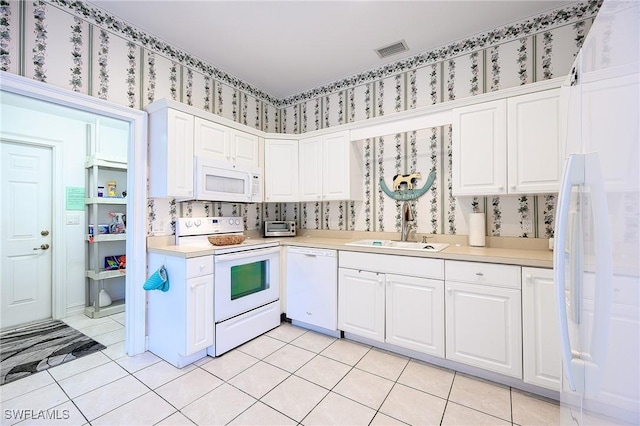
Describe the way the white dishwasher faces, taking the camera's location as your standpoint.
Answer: facing the viewer and to the left of the viewer

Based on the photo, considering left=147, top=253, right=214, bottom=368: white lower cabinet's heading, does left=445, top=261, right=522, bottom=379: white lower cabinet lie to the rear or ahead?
ahead

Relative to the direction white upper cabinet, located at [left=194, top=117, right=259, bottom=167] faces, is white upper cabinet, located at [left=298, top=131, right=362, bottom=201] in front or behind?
in front

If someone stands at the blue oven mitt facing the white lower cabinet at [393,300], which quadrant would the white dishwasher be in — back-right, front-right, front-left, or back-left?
front-left

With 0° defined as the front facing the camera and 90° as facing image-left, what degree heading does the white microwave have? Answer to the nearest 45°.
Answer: approximately 315°

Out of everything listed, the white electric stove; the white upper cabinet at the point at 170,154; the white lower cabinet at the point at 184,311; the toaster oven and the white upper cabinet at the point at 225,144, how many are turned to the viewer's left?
0

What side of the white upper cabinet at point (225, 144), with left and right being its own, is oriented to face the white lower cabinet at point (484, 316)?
front

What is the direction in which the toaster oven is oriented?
toward the camera

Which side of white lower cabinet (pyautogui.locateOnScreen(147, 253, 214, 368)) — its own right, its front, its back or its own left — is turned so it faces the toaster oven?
left

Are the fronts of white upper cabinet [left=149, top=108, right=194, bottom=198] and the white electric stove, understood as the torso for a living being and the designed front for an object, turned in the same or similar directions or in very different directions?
same or similar directions

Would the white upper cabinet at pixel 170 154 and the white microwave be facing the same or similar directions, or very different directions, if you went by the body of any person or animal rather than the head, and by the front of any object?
same or similar directions

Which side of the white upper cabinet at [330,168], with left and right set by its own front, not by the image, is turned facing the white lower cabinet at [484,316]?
left

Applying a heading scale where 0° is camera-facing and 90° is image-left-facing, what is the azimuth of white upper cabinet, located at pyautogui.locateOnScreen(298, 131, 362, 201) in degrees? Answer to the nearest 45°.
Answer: approximately 45°
